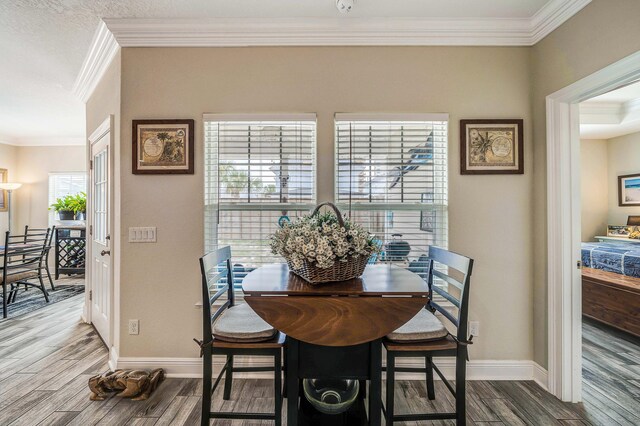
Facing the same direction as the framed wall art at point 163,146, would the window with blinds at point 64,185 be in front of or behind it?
behind

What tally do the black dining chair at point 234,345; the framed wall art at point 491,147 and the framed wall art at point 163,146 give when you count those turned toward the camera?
2

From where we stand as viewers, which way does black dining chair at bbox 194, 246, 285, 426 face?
facing to the right of the viewer

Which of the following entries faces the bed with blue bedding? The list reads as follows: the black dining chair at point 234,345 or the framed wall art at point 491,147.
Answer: the black dining chair

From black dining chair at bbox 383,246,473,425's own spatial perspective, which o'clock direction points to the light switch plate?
The light switch plate is roughly at 12 o'clock from the black dining chair.

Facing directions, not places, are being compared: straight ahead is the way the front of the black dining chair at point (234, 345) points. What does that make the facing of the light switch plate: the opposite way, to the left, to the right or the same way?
to the right

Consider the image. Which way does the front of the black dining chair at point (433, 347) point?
to the viewer's left

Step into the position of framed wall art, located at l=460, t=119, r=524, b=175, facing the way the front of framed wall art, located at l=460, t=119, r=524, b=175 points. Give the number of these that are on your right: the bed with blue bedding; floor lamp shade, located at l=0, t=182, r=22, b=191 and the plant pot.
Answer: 2

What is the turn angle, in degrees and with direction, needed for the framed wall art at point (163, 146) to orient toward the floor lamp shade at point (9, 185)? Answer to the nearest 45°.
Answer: approximately 135° to its right

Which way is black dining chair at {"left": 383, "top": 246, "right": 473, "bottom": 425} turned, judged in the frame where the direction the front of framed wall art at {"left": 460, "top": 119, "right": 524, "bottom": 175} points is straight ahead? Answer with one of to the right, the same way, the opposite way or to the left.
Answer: to the right

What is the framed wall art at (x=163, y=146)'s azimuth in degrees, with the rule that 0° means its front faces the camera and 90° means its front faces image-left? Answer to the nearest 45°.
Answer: approximately 0°
